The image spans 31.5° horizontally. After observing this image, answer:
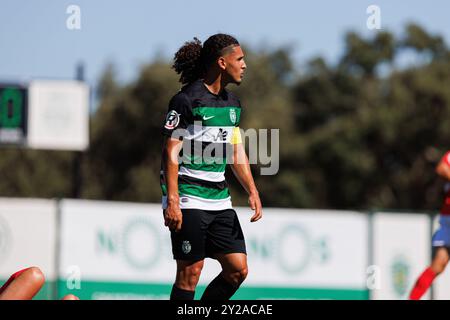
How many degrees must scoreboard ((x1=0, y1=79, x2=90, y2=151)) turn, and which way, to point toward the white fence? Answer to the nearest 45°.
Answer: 0° — it already faces it

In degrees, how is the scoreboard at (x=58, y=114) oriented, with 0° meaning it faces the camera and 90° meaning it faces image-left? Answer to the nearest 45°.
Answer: approximately 0°
